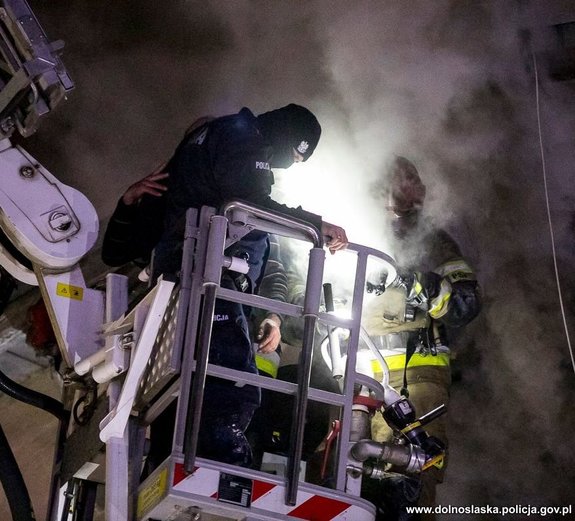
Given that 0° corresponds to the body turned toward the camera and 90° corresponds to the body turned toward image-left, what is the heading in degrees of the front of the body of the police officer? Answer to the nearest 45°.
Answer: approximately 270°

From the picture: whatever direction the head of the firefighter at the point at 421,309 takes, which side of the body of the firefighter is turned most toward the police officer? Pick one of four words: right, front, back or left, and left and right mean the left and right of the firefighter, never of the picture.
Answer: front

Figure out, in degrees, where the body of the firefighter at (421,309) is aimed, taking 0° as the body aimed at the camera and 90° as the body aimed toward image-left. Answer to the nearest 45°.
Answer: approximately 45°

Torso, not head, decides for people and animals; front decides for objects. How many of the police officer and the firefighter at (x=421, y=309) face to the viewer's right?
1

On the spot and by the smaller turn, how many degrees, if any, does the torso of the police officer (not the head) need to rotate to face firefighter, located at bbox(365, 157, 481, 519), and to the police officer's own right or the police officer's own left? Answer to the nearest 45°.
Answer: approximately 45° to the police officer's own left
